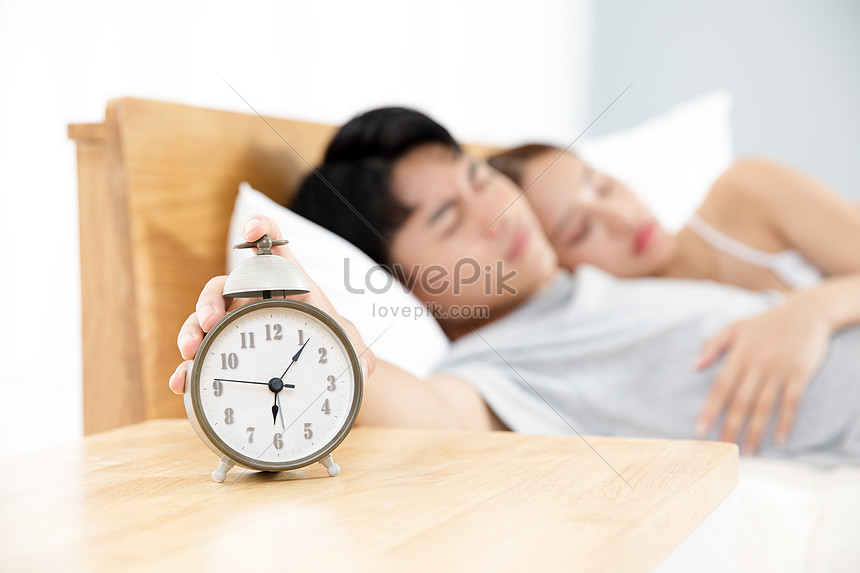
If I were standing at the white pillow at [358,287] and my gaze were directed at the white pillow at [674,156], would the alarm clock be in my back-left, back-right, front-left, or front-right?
back-right

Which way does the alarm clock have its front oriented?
toward the camera

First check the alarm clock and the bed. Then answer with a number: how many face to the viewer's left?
0

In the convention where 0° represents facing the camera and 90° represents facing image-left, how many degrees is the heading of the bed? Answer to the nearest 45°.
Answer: approximately 315°

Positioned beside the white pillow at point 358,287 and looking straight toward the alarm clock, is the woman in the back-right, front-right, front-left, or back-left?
back-left

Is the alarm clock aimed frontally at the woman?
no
